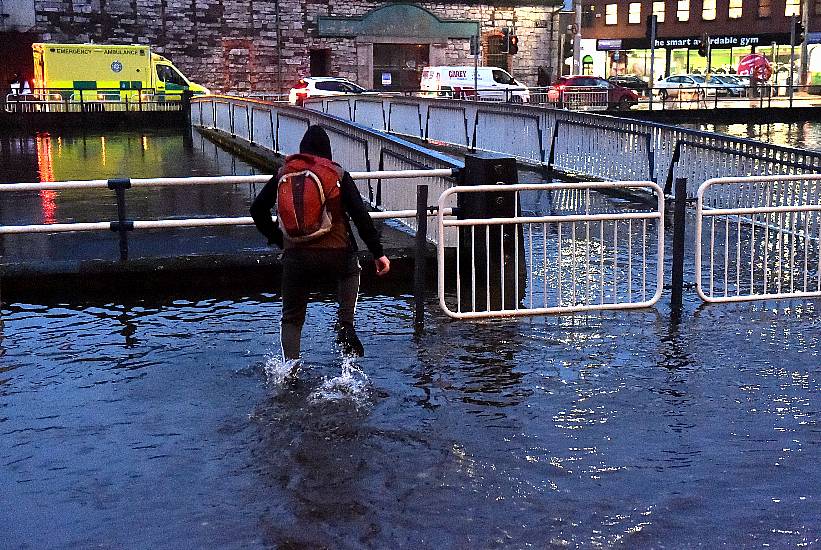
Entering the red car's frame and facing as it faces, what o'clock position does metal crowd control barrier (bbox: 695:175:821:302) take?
The metal crowd control barrier is roughly at 3 o'clock from the red car.

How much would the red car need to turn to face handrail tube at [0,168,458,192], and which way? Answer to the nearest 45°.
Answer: approximately 90° to its right

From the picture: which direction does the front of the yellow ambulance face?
to the viewer's right

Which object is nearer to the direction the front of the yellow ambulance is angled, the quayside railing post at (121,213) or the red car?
the red car

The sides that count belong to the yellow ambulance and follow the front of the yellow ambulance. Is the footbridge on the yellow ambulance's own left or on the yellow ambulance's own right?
on the yellow ambulance's own right

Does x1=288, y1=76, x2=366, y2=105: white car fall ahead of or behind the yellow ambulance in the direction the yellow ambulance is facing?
ahead

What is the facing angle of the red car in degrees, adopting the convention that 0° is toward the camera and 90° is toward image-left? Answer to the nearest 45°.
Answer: approximately 270°

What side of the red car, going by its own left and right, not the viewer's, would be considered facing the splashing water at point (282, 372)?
right

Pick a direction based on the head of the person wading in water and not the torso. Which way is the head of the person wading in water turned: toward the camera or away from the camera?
away from the camera

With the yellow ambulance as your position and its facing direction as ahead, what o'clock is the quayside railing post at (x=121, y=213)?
The quayside railing post is roughly at 3 o'clock from the yellow ambulance.

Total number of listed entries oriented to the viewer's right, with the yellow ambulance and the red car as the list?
2

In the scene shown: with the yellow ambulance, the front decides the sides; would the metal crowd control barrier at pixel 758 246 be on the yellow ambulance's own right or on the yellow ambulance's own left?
on the yellow ambulance's own right

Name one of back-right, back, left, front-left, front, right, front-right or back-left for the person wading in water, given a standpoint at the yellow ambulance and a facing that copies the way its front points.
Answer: right
